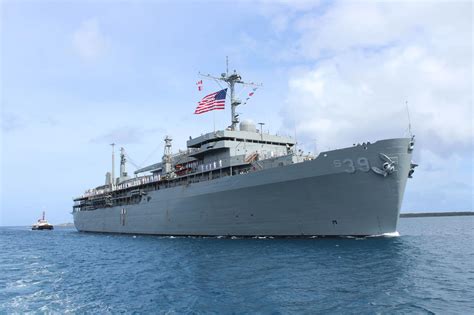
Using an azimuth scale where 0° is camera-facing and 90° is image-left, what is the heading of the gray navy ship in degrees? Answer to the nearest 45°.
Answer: approximately 315°
